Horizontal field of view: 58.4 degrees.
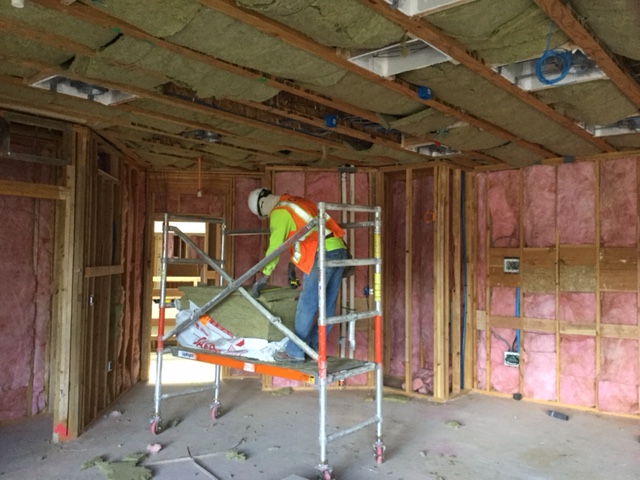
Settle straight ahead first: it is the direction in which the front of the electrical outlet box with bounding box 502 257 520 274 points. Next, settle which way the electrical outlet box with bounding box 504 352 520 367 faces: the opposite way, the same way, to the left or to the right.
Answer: the same way

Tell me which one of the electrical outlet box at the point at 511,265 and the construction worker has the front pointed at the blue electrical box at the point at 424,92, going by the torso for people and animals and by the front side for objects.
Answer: the electrical outlet box

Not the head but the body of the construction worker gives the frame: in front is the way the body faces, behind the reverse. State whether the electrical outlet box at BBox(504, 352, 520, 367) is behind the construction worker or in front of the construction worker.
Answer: behind

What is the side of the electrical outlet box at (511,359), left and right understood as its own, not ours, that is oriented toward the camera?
front

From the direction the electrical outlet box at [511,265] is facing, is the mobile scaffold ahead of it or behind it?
ahead

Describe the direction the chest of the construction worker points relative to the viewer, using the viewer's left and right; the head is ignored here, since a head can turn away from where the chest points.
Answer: facing to the left of the viewer
